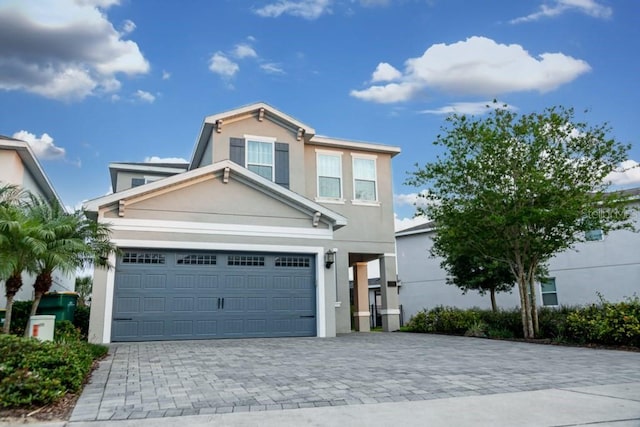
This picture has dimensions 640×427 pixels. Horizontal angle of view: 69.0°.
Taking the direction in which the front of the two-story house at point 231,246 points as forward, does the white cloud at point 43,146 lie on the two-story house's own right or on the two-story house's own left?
on the two-story house's own right

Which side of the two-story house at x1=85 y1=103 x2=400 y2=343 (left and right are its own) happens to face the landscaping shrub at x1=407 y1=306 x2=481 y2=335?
left

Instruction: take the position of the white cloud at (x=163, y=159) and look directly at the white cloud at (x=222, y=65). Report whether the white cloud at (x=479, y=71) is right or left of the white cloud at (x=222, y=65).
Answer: left

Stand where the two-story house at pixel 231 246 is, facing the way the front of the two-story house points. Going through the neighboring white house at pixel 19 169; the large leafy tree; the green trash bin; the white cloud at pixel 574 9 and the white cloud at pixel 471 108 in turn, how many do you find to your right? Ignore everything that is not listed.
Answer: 2

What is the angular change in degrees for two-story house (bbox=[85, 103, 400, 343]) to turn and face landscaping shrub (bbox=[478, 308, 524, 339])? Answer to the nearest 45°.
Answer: approximately 90° to its left

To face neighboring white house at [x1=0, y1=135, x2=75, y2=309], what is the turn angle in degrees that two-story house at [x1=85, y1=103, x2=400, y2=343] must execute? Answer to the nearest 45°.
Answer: approximately 90° to its right

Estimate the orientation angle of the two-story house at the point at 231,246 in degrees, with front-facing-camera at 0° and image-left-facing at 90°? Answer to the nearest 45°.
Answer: approximately 0°
